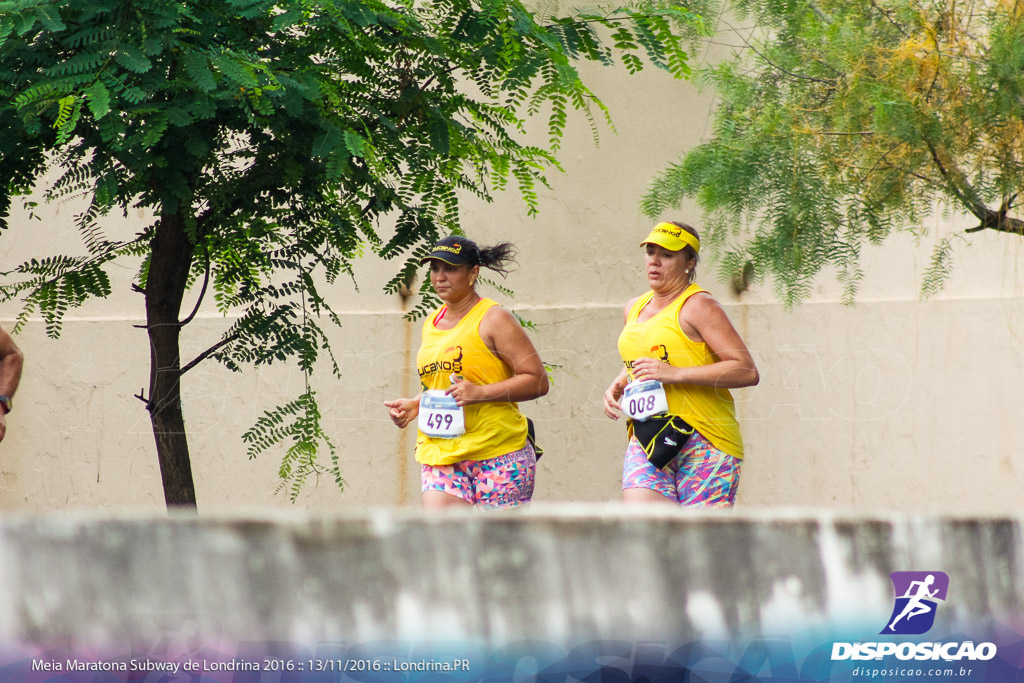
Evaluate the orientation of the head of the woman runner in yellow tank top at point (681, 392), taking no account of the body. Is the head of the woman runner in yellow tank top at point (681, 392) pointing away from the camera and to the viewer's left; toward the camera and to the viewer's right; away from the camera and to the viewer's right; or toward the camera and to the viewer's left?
toward the camera and to the viewer's left

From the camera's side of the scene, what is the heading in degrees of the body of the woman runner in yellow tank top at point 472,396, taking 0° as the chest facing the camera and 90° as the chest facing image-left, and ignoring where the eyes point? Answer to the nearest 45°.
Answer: approximately 45°

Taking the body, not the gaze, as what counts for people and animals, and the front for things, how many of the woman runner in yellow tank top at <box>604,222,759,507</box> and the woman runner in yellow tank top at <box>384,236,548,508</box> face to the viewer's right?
0

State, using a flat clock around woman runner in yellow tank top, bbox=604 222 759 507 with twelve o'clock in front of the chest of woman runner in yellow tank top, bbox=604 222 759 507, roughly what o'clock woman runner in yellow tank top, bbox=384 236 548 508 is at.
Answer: woman runner in yellow tank top, bbox=384 236 548 508 is roughly at 2 o'clock from woman runner in yellow tank top, bbox=604 222 759 507.

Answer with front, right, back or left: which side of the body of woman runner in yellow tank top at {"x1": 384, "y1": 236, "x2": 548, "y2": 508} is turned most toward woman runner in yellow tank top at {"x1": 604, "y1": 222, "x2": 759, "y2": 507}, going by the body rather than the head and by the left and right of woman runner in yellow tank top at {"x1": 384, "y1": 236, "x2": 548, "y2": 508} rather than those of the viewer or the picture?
left

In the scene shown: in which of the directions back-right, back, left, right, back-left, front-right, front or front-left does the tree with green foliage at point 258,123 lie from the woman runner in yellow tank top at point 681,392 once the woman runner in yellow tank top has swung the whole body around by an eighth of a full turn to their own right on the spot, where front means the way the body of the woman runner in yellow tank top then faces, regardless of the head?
front
